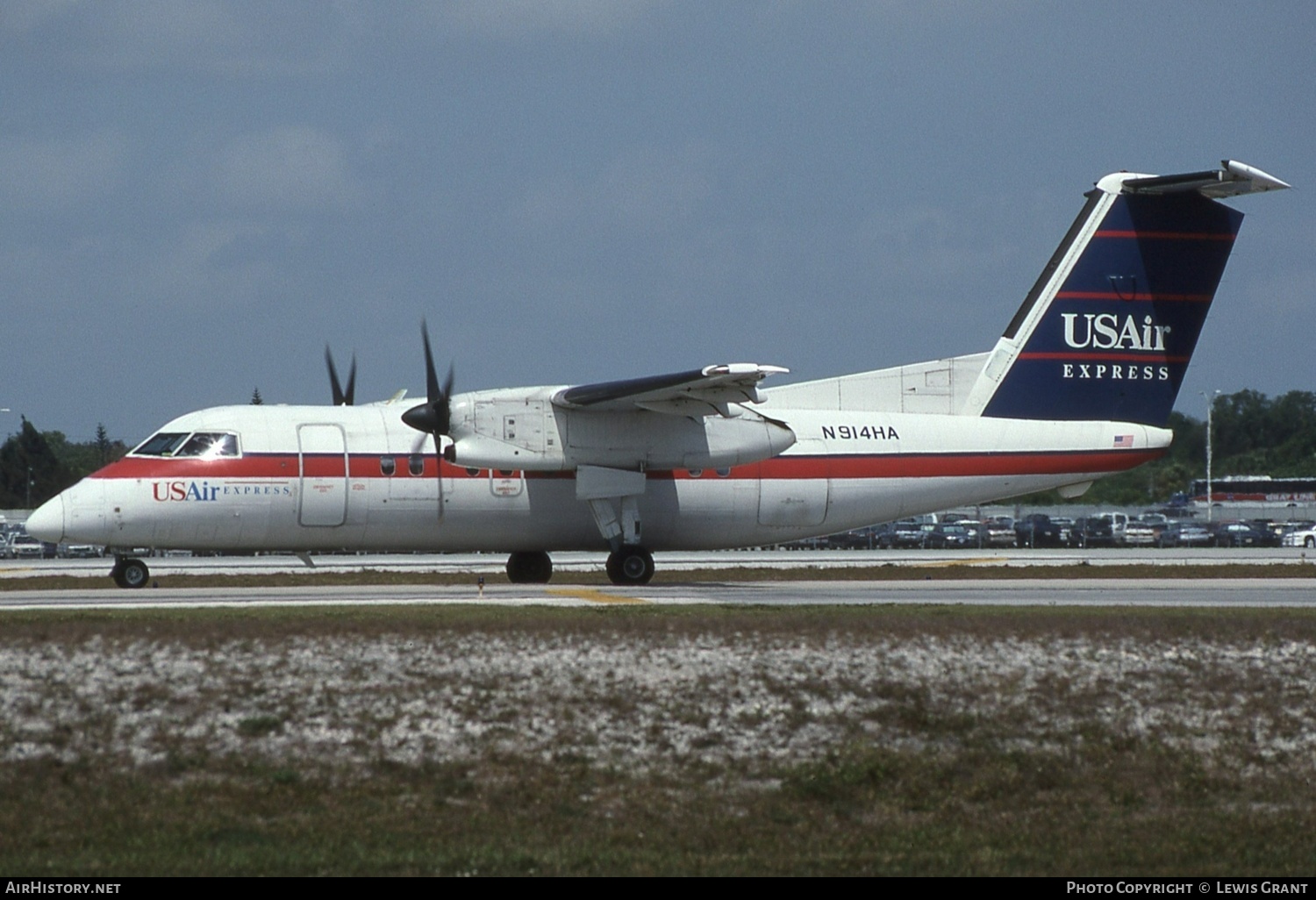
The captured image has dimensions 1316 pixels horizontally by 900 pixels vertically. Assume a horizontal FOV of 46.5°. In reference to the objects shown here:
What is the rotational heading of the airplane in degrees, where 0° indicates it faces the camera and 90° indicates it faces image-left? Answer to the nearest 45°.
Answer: approximately 90°
